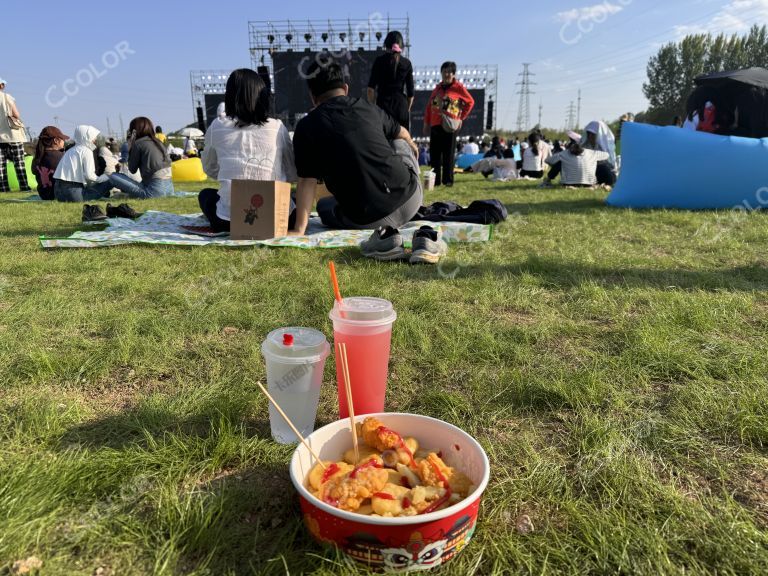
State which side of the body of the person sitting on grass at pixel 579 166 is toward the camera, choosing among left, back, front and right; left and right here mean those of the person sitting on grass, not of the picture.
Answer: back

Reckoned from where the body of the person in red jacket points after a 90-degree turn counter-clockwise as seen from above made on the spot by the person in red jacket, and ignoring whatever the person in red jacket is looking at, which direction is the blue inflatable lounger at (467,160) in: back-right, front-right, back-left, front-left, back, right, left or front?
left

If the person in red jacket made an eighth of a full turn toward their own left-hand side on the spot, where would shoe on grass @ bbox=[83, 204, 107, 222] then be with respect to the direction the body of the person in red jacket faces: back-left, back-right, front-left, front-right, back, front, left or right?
right

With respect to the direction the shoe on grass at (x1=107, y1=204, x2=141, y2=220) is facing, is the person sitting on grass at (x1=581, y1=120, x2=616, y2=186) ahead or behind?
ahead

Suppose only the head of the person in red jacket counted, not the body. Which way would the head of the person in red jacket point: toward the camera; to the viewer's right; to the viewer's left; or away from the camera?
toward the camera

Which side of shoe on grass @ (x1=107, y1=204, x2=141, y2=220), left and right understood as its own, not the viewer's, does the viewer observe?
right

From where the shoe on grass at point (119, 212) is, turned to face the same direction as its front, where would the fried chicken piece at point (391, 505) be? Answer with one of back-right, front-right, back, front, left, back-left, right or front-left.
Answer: right

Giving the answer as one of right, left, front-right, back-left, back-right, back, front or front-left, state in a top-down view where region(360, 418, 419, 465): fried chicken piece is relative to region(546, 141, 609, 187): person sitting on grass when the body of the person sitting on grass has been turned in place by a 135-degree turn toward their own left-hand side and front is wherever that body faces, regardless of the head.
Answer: front-left

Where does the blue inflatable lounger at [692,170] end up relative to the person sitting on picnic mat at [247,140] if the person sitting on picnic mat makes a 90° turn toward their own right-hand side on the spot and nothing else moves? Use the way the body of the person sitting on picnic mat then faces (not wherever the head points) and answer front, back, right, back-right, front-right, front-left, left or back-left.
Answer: front

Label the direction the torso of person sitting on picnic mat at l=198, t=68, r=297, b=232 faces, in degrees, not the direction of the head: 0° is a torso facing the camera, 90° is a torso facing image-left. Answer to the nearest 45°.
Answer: approximately 180°

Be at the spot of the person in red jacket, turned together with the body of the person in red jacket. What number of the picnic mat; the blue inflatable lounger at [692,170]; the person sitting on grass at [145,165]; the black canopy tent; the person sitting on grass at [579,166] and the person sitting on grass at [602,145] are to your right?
2

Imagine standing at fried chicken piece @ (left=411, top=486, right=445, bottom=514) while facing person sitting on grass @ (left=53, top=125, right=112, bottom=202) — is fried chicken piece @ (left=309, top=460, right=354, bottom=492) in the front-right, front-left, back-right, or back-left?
front-left

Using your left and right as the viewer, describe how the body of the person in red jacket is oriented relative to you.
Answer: facing the viewer

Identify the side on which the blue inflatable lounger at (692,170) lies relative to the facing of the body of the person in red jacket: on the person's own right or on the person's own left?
on the person's own left

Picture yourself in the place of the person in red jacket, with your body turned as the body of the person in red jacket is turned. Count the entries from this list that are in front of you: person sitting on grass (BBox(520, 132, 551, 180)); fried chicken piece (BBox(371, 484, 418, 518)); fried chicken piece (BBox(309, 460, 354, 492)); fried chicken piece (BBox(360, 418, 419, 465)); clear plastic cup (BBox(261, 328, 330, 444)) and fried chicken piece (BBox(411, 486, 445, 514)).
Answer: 5
